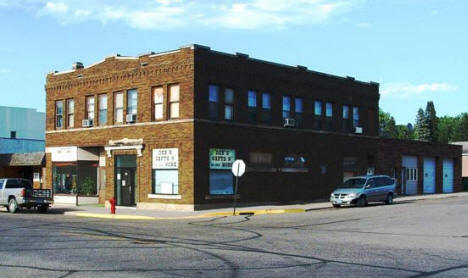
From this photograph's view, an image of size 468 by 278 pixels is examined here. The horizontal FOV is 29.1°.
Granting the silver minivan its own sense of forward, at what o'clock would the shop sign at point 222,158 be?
The shop sign is roughly at 1 o'clock from the silver minivan.

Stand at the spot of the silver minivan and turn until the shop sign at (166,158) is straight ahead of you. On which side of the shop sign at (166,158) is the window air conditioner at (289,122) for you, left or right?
right

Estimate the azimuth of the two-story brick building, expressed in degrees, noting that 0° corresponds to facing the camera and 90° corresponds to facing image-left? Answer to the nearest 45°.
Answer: approximately 45°

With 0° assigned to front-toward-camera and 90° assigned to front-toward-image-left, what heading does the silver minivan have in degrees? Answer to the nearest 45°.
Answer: approximately 45°
